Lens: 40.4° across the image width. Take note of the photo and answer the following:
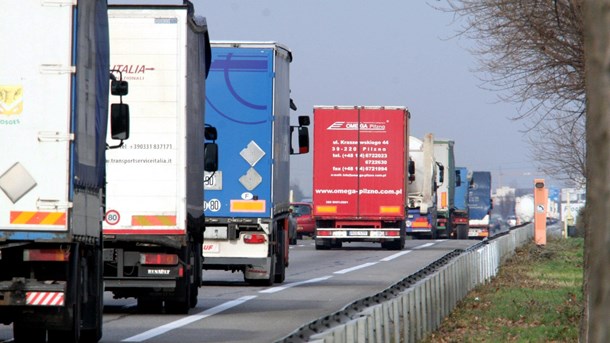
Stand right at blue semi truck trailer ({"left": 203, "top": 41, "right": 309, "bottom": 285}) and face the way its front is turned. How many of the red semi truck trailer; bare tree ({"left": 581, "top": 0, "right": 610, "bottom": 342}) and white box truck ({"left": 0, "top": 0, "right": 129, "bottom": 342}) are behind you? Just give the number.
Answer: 2

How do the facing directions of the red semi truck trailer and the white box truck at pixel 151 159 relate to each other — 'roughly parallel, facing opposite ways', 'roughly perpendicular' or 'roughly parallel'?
roughly parallel

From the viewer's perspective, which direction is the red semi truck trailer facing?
away from the camera

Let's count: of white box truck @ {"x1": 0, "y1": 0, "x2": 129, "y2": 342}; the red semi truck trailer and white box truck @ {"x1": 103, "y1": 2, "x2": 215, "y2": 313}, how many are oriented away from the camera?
3

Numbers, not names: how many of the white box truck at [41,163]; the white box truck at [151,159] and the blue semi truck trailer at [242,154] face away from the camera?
3

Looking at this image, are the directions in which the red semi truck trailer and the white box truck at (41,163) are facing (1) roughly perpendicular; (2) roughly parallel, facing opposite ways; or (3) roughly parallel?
roughly parallel

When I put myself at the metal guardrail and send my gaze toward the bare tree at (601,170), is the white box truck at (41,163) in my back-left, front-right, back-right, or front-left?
front-right

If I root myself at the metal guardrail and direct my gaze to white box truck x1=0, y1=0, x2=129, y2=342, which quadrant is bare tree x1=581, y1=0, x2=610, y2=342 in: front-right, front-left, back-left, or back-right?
front-left

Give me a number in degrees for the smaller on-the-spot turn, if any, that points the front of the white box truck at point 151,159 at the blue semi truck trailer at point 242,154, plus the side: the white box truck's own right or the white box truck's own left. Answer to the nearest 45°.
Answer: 0° — it already faces it

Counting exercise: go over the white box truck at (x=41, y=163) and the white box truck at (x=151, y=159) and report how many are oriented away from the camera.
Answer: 2

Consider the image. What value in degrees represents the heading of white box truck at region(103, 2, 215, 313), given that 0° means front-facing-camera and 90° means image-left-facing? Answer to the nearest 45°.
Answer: approximately 180°

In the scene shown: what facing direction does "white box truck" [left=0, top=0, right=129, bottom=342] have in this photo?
away from the camera
